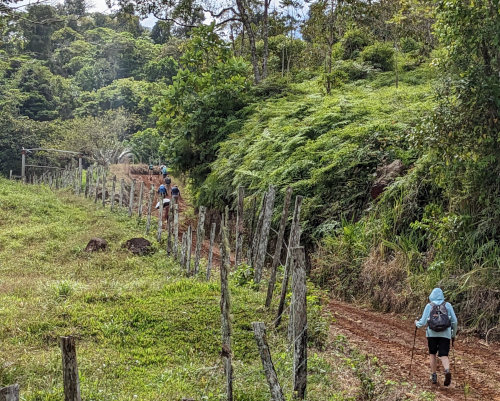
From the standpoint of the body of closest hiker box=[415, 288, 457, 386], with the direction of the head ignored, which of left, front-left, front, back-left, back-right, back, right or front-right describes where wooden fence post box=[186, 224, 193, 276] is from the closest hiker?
front-left

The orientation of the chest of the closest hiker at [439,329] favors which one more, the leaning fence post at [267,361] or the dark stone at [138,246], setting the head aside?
the dark stone

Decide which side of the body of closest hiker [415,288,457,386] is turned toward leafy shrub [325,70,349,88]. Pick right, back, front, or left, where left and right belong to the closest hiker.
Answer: front

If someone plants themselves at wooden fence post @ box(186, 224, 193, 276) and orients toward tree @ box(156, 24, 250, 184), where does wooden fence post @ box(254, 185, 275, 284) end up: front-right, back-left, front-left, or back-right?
back-right

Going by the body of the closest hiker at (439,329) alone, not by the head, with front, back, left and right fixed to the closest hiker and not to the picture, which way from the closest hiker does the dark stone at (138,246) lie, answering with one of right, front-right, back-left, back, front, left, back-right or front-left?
front-left

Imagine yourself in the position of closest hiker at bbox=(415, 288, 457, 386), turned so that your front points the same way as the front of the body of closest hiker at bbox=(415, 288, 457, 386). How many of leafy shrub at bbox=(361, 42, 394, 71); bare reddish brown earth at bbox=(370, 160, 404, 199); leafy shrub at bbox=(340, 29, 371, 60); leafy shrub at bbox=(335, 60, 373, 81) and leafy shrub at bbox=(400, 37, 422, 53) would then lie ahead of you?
5

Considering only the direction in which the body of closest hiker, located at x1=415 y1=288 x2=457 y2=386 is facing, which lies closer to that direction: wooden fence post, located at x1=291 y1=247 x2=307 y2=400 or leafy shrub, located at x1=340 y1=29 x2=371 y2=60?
the leafy shrub

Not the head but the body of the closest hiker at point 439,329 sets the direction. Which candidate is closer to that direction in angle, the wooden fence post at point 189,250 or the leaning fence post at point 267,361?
the wooden fence post

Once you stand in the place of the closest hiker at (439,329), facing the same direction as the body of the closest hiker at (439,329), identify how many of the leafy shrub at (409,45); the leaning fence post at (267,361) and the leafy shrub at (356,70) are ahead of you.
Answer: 2

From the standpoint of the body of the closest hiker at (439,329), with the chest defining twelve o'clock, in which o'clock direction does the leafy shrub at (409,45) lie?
The leafy shrub is roughly at 12 o'clock from the closest hiker.

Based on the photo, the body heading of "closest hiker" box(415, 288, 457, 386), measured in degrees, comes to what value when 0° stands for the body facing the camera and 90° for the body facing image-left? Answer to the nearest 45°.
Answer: approximately 180°

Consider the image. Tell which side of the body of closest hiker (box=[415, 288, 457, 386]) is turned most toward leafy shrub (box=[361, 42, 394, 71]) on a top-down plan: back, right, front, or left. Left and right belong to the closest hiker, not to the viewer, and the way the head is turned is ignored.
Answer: front

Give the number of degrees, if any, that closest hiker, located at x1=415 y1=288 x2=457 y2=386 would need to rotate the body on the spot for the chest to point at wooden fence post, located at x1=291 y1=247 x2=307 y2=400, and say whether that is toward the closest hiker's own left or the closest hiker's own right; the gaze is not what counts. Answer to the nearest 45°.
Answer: approximately 135° to the closest hiker's own left

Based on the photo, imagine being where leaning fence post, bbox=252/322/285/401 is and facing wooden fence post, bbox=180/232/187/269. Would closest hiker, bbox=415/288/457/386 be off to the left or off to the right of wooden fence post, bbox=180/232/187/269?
right
